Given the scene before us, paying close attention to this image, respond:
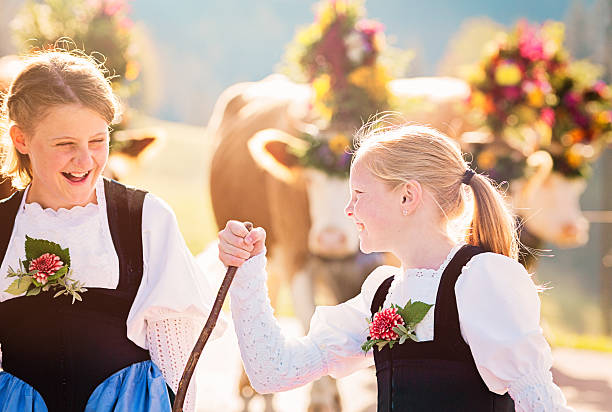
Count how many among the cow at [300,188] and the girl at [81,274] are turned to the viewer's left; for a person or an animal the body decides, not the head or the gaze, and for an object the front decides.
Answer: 0

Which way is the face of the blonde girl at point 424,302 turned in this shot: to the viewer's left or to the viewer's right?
to the viewer's left

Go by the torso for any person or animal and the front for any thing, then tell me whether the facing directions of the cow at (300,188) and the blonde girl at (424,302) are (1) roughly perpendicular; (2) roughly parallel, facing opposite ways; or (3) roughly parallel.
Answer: roughly perpendicular

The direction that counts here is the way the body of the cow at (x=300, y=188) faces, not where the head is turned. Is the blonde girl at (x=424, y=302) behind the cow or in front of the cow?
in front

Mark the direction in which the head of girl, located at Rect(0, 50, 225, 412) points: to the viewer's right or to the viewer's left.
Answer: to the viewer's right

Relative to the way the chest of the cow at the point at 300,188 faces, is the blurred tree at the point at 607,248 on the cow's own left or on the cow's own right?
on the cow's own left

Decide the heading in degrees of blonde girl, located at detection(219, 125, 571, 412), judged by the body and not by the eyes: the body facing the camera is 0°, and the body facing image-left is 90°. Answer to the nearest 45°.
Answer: approximately 45°

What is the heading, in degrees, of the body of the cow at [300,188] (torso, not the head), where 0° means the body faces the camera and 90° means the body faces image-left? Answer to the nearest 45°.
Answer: approximately 315°

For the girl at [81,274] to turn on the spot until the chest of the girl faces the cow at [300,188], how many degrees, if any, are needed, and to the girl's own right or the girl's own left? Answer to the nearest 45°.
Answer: approximately 135° to the girl's own left

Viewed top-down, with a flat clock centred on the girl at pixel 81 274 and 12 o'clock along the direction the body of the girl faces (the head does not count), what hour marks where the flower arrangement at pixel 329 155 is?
The flower arrangement is roughly at 7 o'clock from the girl.

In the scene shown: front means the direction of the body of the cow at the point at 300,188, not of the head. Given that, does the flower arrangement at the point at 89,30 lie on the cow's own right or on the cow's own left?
on the cow's own right
